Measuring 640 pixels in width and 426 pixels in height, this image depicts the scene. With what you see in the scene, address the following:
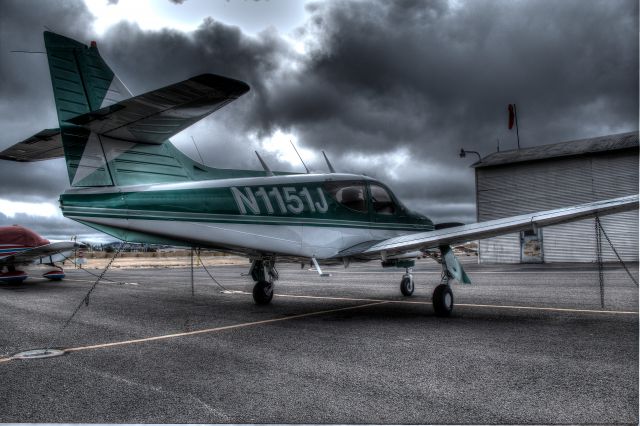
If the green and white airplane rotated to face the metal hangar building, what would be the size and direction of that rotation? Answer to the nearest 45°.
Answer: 0° — it already faces it

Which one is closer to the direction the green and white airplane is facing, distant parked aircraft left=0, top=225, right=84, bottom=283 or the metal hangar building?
the metal hangar building

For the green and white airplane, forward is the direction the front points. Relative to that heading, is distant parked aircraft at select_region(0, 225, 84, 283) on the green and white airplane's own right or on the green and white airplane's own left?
on the green and white airplane's own left

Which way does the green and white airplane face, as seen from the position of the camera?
facing away from the viewer and to the right of the viewer
